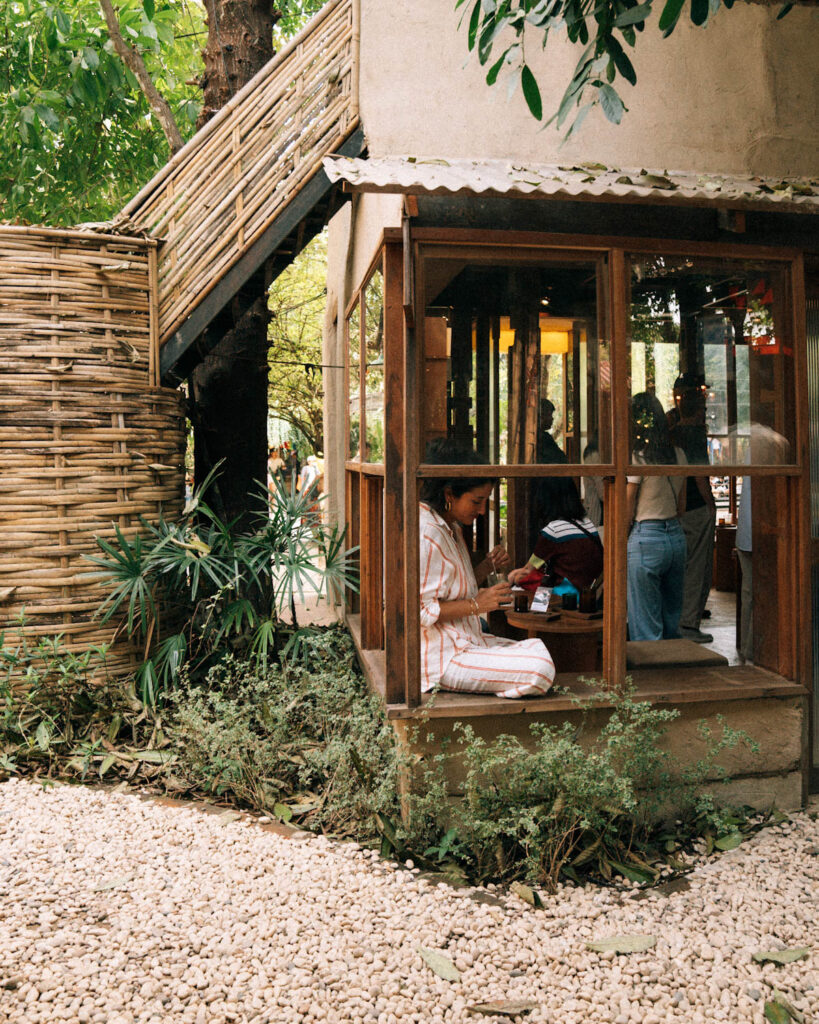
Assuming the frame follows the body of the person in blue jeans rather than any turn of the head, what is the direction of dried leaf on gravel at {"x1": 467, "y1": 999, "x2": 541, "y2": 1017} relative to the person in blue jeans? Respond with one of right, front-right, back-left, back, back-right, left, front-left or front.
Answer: back

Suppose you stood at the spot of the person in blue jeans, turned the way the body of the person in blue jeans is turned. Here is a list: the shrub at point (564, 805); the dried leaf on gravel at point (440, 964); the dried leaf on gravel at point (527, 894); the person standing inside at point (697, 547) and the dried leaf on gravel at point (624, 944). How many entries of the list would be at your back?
4

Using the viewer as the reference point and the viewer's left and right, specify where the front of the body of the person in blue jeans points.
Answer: facing away from the viewer

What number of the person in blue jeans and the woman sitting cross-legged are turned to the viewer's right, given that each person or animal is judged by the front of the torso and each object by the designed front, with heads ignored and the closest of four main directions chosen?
1

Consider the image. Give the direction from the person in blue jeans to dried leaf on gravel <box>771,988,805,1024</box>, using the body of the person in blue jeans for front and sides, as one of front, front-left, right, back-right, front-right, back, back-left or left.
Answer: back

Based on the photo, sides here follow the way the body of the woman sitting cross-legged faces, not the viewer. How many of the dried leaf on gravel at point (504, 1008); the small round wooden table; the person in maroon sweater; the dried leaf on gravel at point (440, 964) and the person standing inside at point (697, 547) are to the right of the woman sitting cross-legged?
2

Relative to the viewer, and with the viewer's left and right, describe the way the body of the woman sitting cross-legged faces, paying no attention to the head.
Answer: facing to the right of the viewer

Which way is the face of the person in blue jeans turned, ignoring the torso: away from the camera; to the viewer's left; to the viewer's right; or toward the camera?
away from the camera

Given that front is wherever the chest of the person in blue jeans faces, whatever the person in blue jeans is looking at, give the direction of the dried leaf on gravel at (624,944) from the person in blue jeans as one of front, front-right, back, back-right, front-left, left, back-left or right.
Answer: back

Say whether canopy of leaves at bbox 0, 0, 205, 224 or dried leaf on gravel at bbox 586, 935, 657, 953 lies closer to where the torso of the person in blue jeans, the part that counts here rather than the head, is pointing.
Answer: the canopy of leaves

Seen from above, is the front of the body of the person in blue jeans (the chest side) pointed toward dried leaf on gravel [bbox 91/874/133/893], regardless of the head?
no

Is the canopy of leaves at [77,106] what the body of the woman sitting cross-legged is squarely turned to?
no

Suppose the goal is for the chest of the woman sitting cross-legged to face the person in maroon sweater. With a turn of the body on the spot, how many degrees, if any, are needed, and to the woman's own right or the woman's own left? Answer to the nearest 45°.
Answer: approximately 45° to the woman's own left

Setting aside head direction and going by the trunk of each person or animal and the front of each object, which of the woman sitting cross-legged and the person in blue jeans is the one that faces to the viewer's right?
the woman sitting cross-legged

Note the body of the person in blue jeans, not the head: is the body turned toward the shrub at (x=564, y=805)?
no

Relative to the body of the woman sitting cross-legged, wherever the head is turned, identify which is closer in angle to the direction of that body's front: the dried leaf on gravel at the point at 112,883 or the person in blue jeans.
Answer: the person in blue jeans
